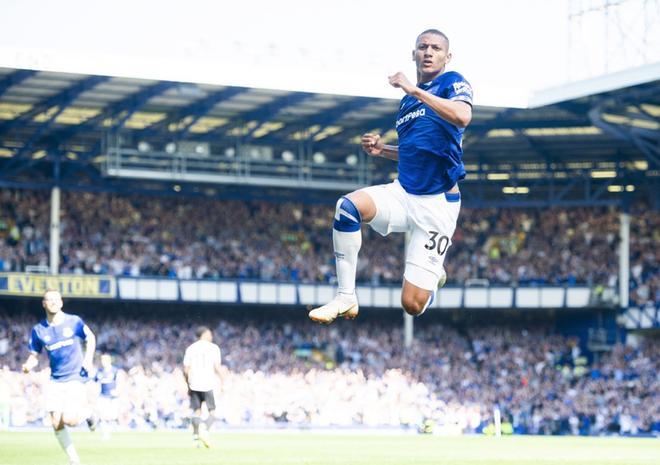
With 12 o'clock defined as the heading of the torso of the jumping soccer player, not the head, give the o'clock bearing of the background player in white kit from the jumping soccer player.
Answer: The background player in white kit is roughly at 4 o'clock from the jumping soccer player.

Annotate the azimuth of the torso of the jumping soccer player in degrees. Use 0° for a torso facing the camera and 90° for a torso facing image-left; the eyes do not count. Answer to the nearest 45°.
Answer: approximately 45°
